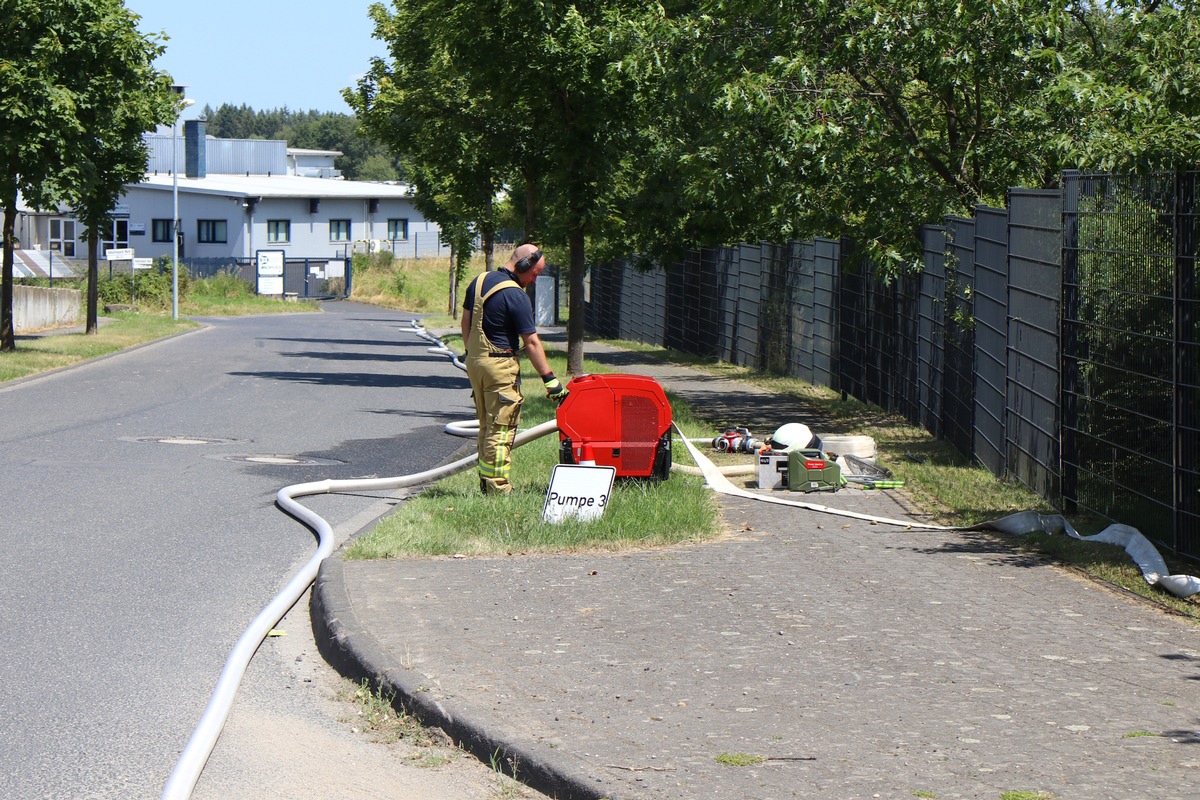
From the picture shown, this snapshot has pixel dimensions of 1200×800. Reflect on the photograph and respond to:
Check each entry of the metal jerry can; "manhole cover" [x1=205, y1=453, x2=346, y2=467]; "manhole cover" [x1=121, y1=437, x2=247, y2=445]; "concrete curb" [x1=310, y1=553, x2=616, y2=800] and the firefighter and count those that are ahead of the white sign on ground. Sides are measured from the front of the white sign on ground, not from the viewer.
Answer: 1

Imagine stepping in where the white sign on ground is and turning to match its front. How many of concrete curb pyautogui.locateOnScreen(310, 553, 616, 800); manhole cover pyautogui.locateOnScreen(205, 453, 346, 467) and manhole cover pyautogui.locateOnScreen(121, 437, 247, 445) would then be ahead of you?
1

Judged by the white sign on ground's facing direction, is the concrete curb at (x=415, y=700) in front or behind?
in front

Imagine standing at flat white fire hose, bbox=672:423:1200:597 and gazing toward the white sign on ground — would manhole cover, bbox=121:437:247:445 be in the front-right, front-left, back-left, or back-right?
front-right

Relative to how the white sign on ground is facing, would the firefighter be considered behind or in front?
behind

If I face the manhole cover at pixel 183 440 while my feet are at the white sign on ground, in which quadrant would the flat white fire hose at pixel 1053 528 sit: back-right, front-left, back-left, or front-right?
back-right

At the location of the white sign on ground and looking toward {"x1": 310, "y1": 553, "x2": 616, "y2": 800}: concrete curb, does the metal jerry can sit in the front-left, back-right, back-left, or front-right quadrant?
back-left

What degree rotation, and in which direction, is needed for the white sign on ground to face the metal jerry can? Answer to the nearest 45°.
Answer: approximately 135° to its left

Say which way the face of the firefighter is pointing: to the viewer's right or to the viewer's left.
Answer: to the viewer's right

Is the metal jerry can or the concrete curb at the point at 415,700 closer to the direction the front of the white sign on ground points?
the concrete curb

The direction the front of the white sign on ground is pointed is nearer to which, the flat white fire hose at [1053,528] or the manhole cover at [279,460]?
the flat white fire hose

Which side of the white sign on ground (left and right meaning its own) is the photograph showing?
front

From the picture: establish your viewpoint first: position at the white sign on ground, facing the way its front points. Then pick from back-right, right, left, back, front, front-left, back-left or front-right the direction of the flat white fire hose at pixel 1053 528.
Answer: left
